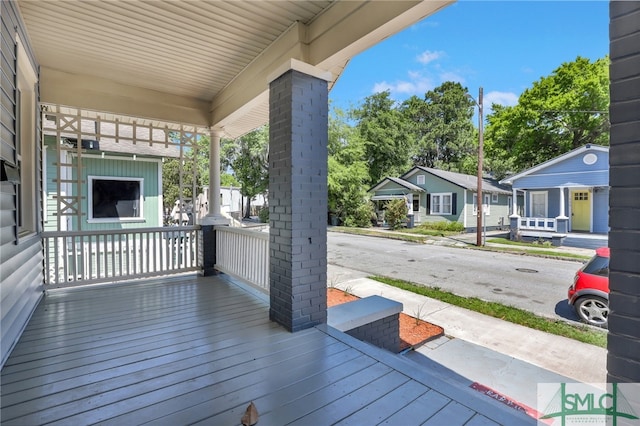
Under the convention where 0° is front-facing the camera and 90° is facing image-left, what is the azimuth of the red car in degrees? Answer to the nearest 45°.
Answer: approximately 270°

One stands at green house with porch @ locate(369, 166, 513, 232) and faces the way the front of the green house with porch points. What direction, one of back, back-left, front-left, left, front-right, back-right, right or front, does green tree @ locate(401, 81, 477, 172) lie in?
back-right

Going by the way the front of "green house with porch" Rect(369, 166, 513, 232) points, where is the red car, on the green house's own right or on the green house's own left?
on the green house's own left

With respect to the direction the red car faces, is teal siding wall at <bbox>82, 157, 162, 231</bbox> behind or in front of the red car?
behind

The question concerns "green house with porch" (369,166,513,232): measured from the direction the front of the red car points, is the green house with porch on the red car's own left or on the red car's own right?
on the red car's own left

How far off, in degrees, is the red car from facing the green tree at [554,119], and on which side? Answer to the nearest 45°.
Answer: approximately 90° to its left

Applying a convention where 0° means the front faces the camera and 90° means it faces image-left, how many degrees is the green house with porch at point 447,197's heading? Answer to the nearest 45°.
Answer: approximately 45°
